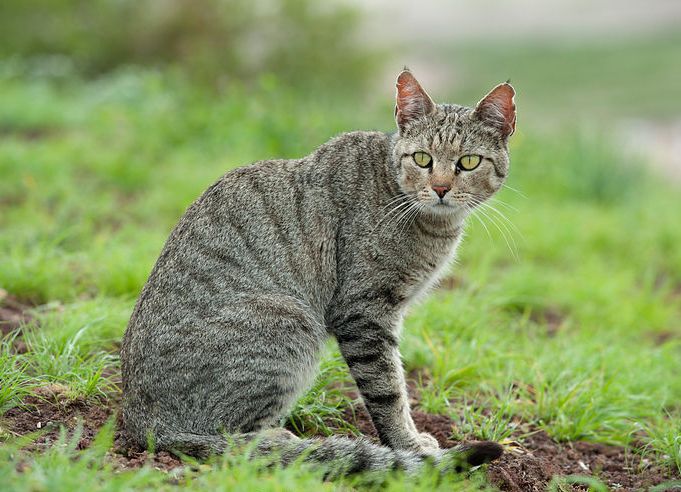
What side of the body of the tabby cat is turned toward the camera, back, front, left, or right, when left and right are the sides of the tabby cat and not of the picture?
right
